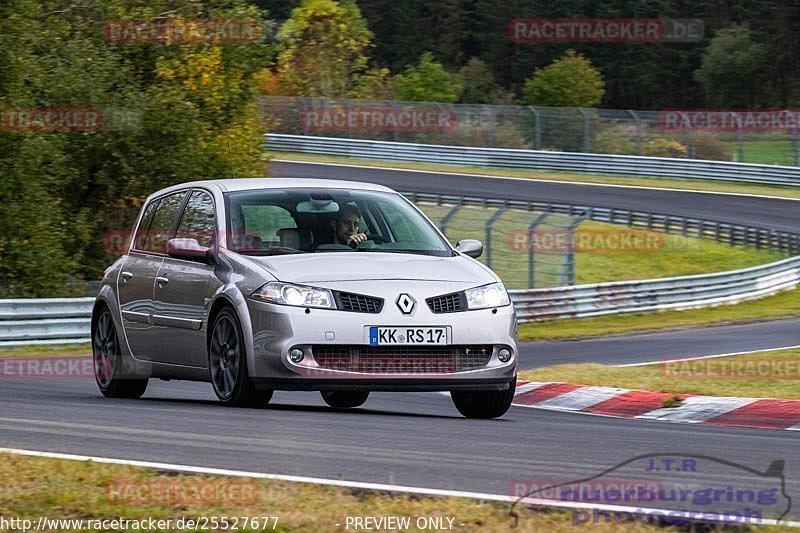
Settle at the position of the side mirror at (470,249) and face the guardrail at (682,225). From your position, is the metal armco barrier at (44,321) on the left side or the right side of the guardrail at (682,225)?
left

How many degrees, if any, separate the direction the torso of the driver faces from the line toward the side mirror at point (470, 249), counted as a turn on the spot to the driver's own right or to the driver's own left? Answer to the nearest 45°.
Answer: approximately 45° to the driver's own left

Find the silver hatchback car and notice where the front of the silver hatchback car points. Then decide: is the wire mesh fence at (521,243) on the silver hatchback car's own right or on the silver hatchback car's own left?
on the silver hatchback car's own left

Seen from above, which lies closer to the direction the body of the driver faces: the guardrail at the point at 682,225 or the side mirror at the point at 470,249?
the side mirror

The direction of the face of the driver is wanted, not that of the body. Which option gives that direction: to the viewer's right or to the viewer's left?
to the viewer's right

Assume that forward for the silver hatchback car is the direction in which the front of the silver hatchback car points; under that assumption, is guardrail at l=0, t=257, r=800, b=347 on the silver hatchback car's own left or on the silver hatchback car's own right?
on the silver hatchback car's own left

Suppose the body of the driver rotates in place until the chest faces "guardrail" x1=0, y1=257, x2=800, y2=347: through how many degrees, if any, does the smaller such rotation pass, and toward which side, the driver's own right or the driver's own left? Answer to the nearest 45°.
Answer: approximately 135° to the driver's own left

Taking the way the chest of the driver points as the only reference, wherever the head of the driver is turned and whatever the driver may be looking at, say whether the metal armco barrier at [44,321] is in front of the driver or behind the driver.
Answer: behind

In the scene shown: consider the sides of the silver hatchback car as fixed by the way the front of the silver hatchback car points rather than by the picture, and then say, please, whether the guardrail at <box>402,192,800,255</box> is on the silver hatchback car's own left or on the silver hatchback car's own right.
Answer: on the silver hatchback car's own left

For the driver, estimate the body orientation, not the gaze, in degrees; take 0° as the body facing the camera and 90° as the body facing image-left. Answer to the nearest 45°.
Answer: approximately 315°
